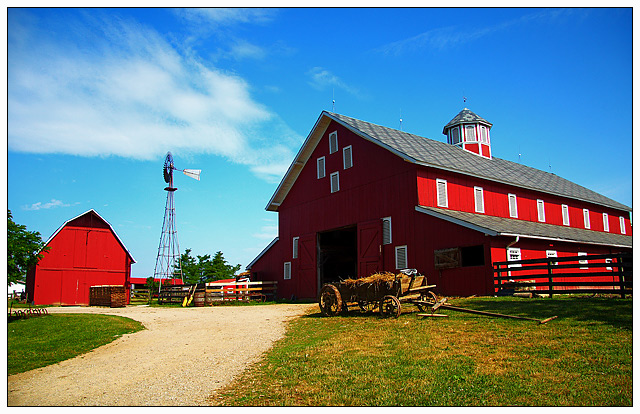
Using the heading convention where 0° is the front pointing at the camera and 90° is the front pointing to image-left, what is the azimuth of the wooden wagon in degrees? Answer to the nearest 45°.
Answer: approximately 315°

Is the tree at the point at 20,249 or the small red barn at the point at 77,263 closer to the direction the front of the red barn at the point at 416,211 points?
the tree

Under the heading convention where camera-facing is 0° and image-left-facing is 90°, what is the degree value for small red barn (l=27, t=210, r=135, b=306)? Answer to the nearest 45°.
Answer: approximately 0°

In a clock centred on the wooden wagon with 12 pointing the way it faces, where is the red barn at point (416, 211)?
The red barn is roughly at 8 o'clock from the wooden wagon.

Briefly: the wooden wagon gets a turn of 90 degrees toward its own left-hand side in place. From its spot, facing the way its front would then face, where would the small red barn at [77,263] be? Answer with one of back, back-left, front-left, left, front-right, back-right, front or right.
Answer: left

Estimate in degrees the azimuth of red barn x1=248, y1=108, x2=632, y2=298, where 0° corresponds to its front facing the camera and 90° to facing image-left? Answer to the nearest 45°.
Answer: approximately 45°
